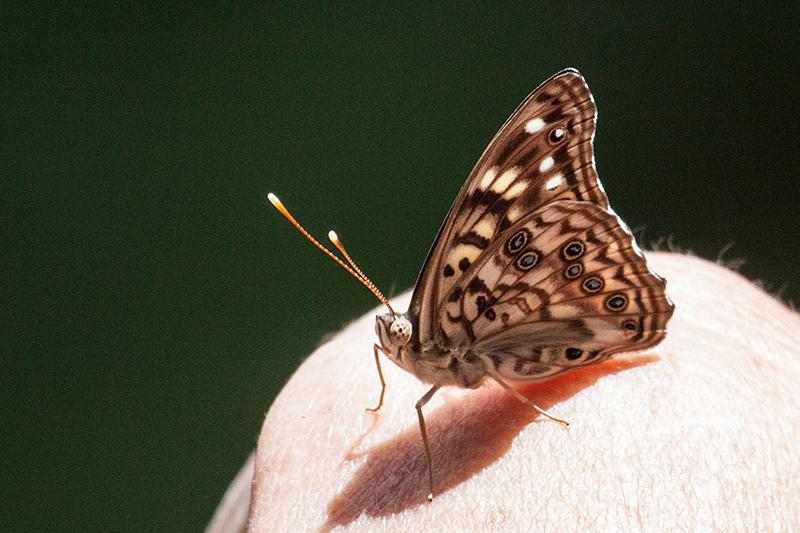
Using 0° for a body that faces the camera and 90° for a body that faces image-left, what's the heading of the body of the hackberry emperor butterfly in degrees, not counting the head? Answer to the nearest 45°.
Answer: approximately 90°
